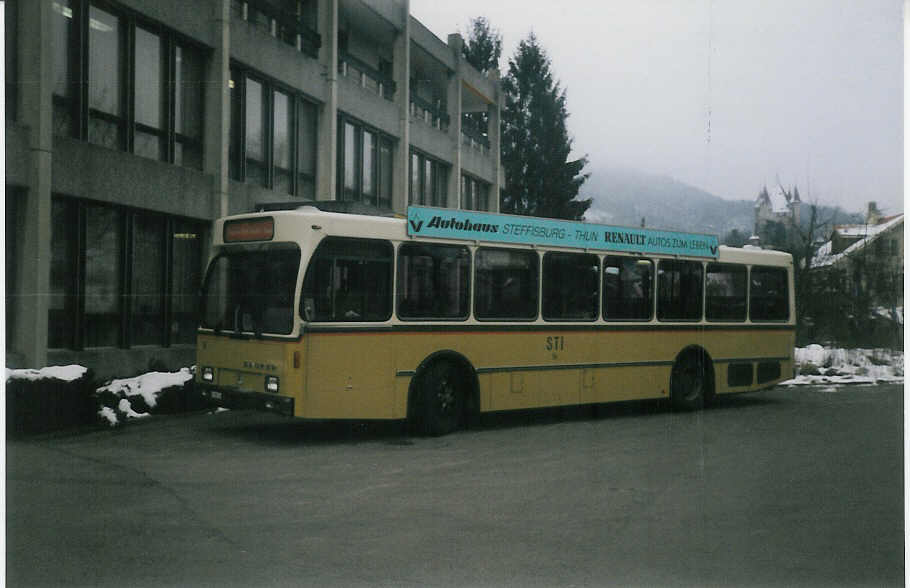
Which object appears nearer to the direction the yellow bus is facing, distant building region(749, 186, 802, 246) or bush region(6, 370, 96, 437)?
the bush

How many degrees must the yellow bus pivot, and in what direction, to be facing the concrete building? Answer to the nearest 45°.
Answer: approximately 45° to its right

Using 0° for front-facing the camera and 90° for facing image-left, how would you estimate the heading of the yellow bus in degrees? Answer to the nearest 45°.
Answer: approximately 45°

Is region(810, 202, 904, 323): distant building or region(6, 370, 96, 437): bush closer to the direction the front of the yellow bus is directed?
the bush

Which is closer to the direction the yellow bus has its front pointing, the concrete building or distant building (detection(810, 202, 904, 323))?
the concrete building

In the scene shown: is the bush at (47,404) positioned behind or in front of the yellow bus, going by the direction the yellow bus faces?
in front
